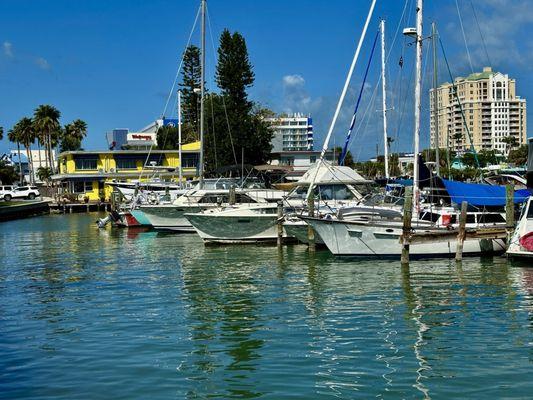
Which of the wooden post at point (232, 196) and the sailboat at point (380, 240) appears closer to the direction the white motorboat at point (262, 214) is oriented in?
the wooden post

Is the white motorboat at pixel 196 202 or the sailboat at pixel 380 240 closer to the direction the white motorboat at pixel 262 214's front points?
the white motorboat

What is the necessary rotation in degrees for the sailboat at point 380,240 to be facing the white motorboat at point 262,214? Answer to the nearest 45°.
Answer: approximately 45° to its right

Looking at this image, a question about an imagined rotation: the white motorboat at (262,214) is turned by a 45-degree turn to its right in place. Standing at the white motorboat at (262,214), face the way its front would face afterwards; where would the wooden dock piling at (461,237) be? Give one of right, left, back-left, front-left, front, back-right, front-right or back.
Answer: back

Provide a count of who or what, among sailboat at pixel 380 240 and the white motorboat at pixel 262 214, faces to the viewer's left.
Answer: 2

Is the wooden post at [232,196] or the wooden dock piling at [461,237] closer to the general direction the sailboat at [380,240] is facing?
the wooden post

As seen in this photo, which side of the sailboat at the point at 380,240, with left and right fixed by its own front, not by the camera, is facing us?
left

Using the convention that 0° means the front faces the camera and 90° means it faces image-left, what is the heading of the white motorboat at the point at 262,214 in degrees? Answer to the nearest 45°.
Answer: approximately 90°

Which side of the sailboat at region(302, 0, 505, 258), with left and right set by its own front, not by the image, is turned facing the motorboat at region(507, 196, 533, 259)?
back
